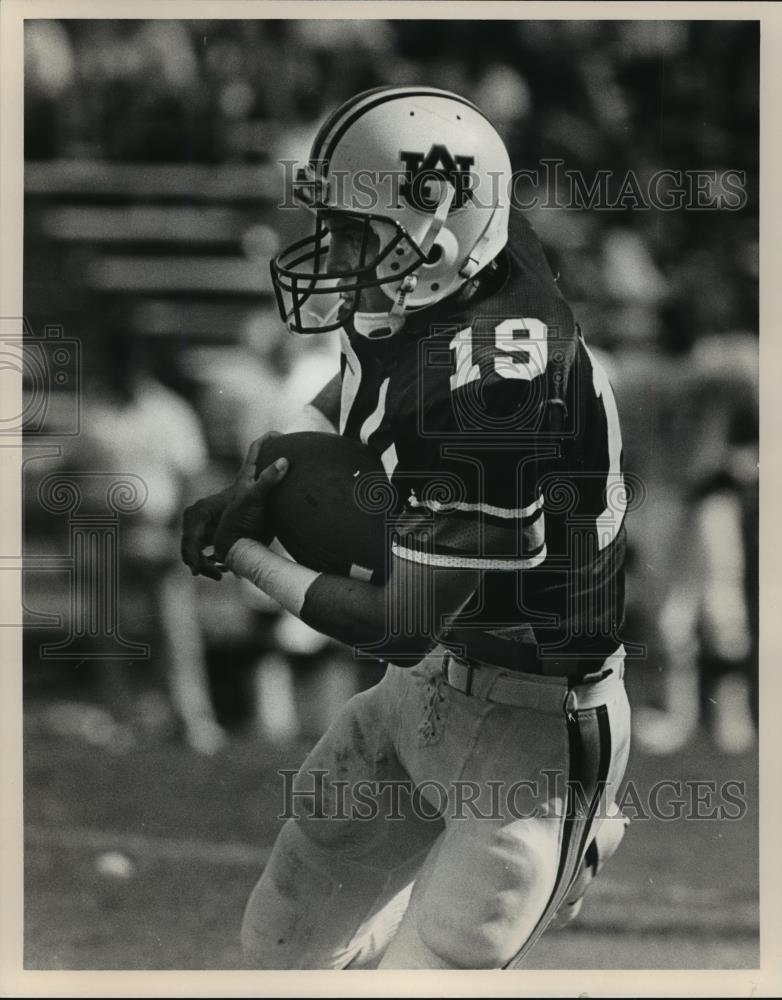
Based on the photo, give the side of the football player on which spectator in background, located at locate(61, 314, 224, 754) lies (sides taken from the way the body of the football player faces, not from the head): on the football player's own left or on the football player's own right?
on the football player's own right

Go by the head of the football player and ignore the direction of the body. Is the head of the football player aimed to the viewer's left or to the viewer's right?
to the viewer's left

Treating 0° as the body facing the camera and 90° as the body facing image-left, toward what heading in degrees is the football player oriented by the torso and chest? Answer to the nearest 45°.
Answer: approximately 45°
